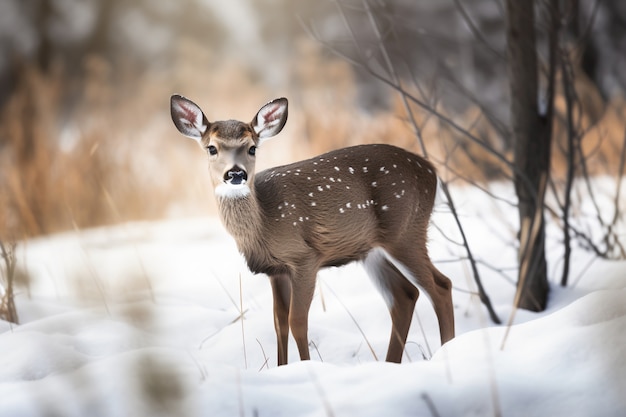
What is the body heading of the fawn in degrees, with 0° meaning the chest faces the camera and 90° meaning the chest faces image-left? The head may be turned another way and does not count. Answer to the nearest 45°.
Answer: approximately 45°

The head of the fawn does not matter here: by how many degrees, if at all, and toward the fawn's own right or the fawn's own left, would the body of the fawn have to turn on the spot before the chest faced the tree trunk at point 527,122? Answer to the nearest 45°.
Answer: approximately 180°
